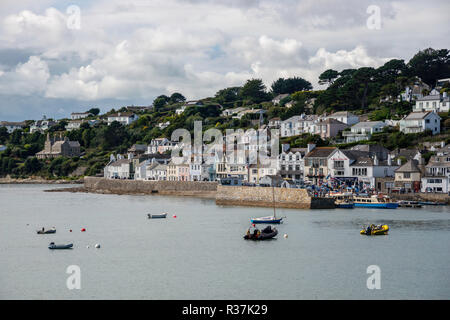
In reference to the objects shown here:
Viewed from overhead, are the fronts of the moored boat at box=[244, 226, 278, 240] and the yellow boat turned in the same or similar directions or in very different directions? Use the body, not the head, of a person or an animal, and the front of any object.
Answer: same or similar directions

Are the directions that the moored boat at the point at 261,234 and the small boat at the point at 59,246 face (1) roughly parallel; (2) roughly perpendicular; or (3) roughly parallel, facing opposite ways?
roughly parallel
